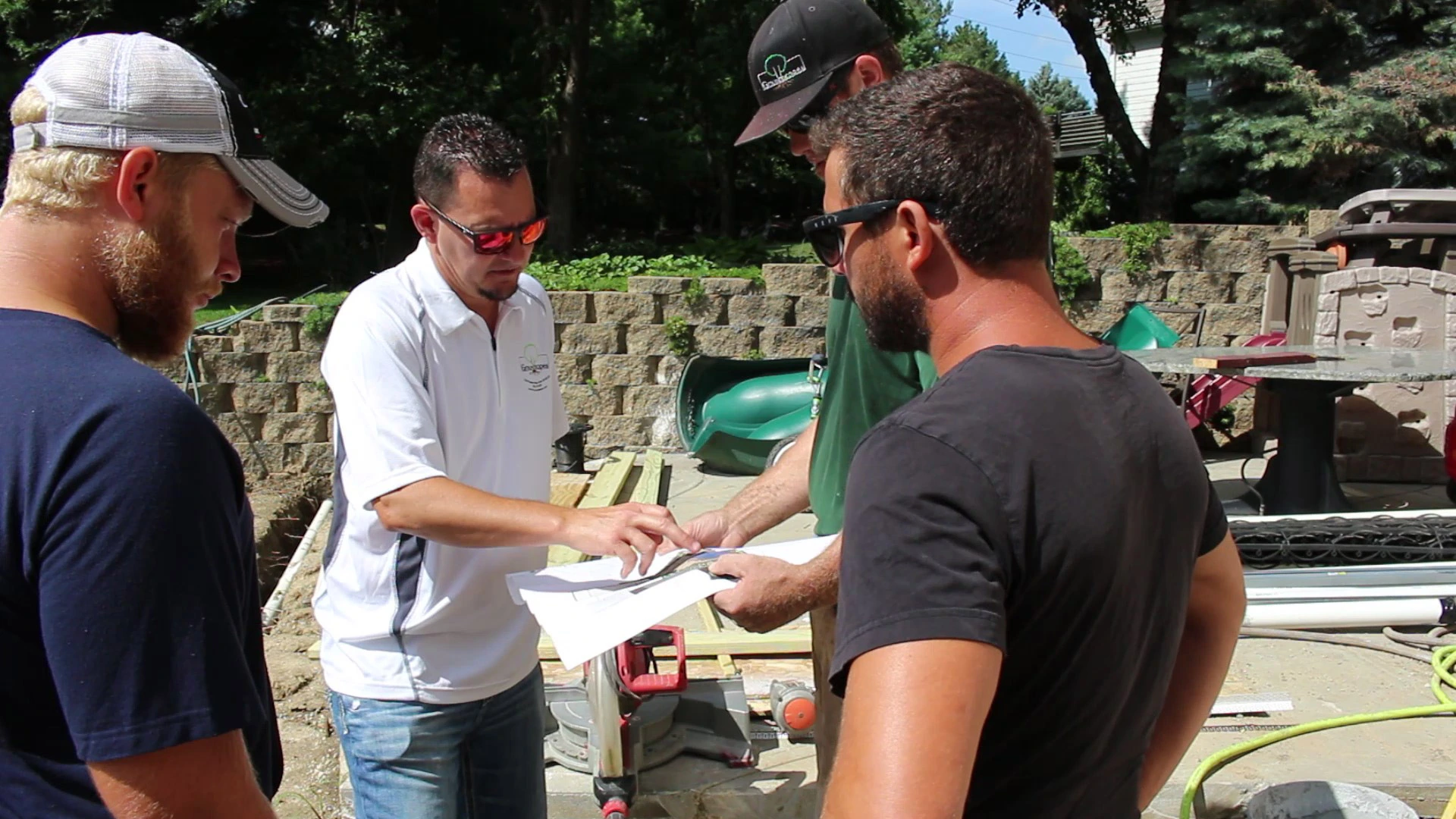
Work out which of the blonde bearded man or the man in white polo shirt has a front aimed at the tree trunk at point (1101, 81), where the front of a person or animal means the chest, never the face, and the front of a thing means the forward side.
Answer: the blonde bearded man

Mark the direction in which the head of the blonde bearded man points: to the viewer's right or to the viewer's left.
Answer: to the viewer's right

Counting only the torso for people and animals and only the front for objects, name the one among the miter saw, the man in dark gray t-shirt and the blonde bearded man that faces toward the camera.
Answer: the miter saw

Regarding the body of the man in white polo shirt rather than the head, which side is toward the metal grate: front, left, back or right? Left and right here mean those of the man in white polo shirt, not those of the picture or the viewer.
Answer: left

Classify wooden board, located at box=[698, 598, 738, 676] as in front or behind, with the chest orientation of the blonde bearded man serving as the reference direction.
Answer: in front

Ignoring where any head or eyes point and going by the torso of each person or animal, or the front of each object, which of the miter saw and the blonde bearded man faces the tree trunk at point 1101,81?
the blonde bearded man

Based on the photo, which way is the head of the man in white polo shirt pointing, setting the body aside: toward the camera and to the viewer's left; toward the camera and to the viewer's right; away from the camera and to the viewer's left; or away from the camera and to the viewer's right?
toward the camera and to the viewer's right

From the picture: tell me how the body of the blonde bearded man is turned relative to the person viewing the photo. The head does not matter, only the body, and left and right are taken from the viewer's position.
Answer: facing away from the viewer and to the right of the viewer

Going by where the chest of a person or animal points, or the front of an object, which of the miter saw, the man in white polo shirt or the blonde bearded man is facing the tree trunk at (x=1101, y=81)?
the blonde bearded man

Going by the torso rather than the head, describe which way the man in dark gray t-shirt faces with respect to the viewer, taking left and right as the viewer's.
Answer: facing away from the viewer and to the left of the viewer

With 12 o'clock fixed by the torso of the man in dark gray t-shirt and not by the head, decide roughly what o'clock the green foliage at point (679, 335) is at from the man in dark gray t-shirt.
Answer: The green foliage is roughly at 1 o'clock from the man in dark gray t-shirt.

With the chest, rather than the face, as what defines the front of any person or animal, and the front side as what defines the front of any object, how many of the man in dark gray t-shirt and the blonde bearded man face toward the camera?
0

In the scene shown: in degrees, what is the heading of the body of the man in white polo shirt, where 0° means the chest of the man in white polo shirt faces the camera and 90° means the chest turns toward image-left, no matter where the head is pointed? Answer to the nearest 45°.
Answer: approximately 315°
